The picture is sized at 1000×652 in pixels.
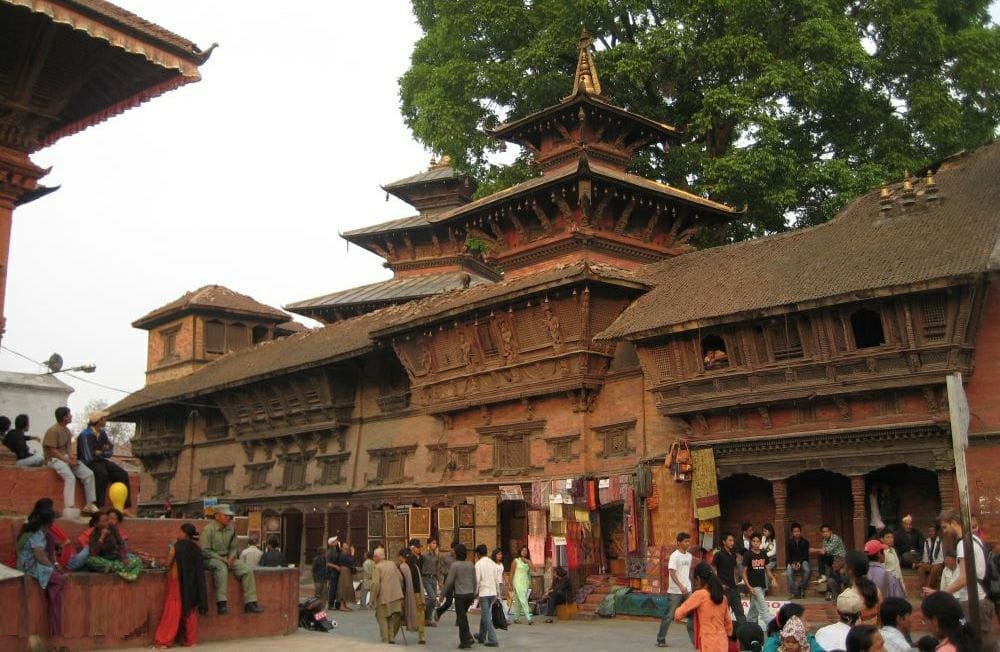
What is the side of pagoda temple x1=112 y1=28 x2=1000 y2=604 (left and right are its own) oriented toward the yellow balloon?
front

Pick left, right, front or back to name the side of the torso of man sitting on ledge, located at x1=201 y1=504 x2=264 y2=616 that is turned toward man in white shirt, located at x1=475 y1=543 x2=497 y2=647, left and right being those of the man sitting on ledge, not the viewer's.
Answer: left

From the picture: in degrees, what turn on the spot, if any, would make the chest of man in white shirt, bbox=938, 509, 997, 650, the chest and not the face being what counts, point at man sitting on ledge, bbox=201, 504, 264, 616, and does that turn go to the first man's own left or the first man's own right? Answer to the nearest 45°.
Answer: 0° — they already face them

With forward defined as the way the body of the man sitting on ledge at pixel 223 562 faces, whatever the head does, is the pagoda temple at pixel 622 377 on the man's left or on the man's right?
on the man's left

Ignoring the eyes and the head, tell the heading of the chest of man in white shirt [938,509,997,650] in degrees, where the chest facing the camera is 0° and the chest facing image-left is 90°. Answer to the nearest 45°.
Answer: approximately 90°

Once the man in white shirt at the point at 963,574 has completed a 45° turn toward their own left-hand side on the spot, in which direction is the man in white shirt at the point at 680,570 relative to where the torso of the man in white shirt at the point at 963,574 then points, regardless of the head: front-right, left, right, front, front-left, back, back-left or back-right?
right

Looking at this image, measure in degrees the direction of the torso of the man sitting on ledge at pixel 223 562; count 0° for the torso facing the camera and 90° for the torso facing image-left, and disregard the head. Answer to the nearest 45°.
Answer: approximately 315°

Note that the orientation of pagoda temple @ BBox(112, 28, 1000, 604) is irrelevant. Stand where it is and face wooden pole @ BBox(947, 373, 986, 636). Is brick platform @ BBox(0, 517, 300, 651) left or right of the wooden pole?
right
